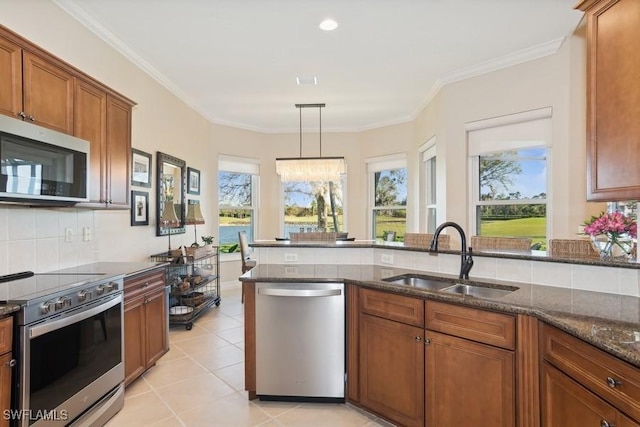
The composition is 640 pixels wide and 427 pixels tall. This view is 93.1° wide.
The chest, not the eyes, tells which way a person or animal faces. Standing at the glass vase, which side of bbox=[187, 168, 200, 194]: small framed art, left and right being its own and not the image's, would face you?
front

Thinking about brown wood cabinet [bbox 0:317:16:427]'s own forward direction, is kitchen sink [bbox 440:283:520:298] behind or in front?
in front

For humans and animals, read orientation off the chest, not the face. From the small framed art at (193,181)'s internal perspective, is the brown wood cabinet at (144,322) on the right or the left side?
on its right

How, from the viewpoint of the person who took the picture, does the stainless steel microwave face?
facing the viewer and to the right of the viewer

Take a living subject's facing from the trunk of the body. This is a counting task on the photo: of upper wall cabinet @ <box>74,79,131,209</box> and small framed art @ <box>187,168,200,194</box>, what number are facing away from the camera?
0

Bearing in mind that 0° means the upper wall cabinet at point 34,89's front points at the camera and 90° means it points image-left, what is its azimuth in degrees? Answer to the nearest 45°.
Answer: approximately 315°

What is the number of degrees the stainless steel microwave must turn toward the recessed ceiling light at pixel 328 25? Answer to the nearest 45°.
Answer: approximately 45° to its left

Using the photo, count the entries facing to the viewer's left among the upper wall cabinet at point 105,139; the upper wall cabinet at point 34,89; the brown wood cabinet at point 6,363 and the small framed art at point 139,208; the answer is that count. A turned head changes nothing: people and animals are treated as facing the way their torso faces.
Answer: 0

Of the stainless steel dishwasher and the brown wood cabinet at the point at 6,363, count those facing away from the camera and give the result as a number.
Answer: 0

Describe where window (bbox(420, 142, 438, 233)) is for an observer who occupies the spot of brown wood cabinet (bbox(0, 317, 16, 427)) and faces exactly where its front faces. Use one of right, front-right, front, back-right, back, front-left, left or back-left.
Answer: front-left

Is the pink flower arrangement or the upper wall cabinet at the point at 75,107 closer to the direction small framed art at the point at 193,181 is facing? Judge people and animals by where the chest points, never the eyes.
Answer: the pink flower arrangement

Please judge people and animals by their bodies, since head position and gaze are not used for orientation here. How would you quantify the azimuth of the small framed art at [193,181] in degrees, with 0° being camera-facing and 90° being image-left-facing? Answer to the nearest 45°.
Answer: approximately 315°

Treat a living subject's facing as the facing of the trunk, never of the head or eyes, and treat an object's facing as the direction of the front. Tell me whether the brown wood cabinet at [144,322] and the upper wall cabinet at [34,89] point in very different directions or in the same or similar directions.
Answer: same or similar directions

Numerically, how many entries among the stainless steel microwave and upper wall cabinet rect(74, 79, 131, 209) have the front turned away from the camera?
0

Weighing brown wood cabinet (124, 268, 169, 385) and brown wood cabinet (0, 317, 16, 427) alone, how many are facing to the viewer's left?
0

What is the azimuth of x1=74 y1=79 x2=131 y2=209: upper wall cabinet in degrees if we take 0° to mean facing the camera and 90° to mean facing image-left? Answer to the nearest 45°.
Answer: approximately 315°
